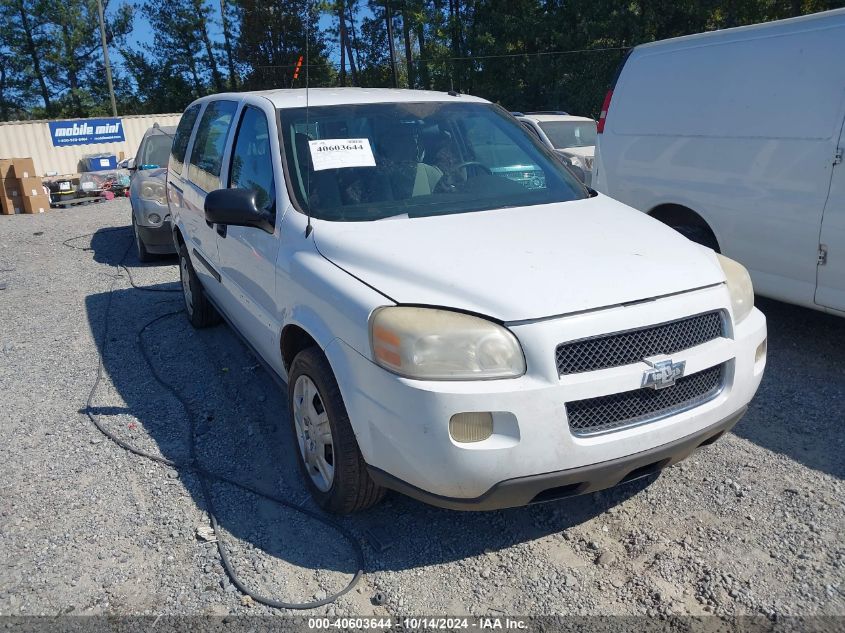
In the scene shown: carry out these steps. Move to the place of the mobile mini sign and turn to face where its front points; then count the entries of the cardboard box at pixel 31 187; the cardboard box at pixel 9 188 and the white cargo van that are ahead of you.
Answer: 3

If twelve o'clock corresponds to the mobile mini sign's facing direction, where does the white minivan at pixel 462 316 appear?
The white minivan is roughly at 12 o'clock from the mobile mini sign.

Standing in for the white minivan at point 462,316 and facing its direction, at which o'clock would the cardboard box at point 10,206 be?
The cardboard box is roughly at 6 o'clock from the white minivan.

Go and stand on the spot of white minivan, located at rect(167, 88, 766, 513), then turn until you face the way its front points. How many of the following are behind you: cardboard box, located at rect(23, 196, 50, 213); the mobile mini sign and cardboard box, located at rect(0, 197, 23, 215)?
3

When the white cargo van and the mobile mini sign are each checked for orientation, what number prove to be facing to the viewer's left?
0

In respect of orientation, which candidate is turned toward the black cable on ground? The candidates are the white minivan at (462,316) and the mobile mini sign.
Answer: the mobile mini sign

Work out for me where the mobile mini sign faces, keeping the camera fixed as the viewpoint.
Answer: facing the viewer

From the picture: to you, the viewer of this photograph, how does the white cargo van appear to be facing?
facing the viewer and to the right of the viewer

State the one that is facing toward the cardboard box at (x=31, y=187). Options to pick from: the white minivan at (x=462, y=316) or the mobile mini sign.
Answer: the mobile mini sign

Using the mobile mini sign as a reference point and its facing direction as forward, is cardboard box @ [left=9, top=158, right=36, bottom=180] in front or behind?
in front

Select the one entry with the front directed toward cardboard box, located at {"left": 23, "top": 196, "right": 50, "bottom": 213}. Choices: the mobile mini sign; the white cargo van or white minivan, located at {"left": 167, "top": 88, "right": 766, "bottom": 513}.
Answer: the mobile mini sign

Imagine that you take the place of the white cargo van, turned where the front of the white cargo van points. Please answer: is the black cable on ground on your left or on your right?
on your right
